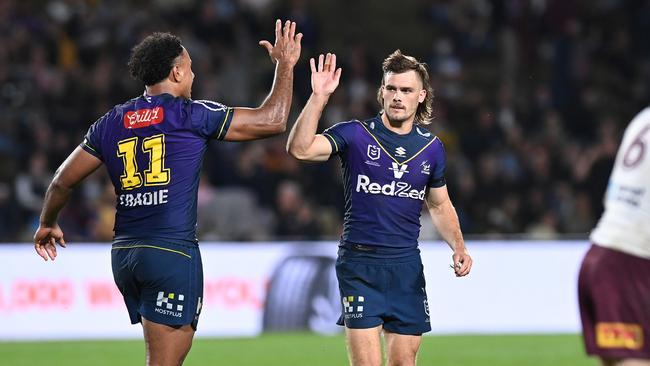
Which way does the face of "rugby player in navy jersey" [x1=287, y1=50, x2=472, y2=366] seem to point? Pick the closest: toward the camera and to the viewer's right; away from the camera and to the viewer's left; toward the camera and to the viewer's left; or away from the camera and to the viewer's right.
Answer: toward the camera and to the viewer's left

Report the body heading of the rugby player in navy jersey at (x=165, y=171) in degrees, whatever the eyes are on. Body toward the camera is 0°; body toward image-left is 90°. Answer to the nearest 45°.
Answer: approximately 225°

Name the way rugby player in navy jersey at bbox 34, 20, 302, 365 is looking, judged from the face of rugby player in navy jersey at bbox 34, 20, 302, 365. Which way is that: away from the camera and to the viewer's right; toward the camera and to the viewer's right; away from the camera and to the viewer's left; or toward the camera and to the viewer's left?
away from the camera and to the viewer's right

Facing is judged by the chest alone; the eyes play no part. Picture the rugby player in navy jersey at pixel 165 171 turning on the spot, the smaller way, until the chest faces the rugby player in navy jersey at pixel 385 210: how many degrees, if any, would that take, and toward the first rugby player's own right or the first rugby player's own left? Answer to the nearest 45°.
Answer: approximately 45° to the first rugby player's own right
